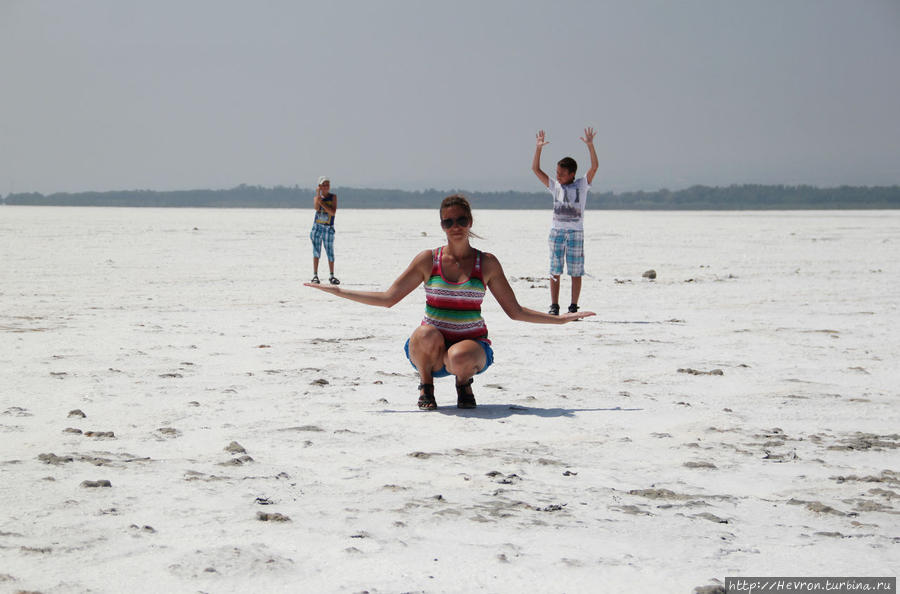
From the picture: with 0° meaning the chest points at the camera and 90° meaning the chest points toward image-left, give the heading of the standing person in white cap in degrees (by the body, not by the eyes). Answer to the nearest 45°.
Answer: approximately 0°
